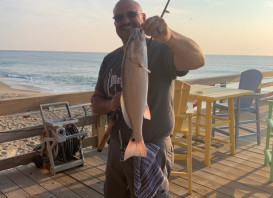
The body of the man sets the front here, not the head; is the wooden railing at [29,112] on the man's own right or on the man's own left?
on the man's own right
